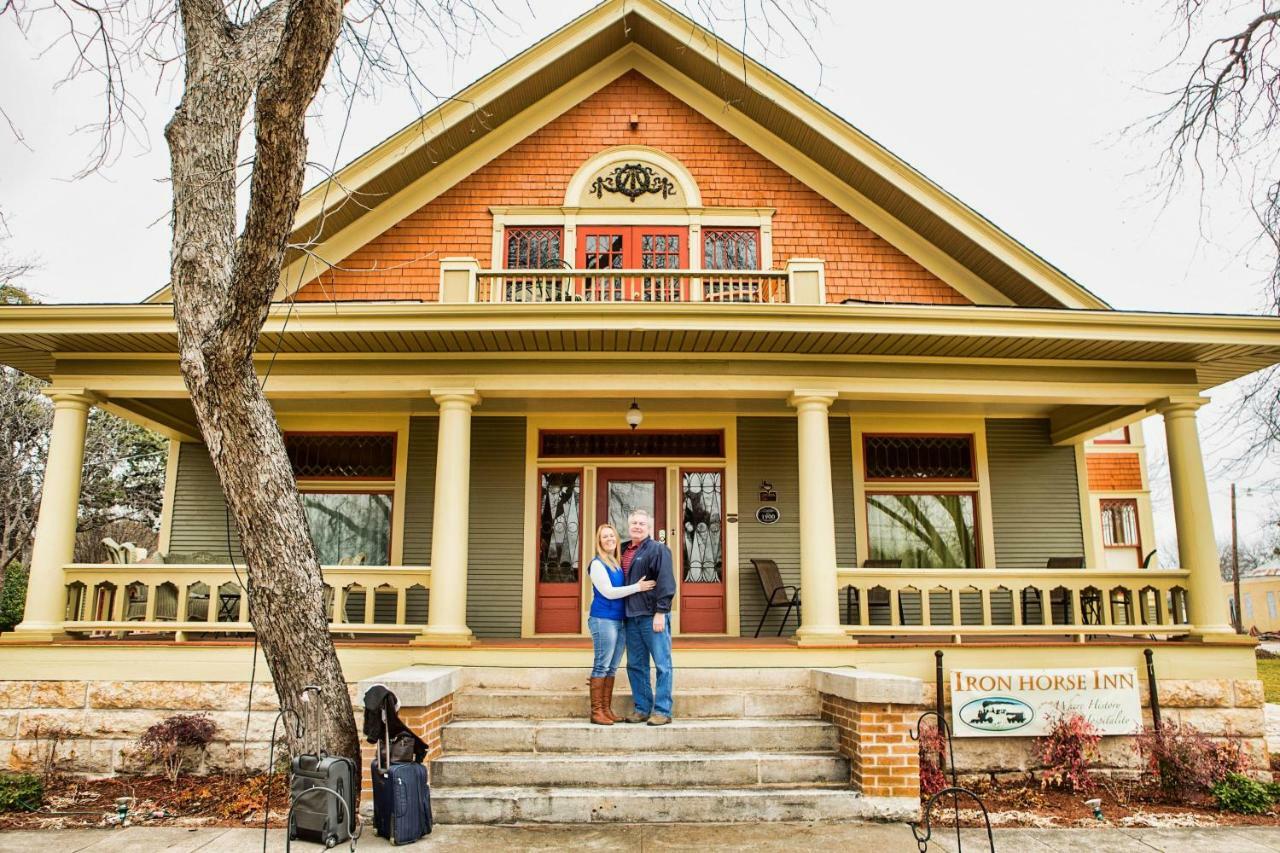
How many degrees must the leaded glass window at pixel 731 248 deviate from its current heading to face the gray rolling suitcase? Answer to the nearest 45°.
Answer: approximately 45° to its right

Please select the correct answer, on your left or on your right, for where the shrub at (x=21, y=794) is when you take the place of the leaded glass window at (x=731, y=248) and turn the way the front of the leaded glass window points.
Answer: on your right

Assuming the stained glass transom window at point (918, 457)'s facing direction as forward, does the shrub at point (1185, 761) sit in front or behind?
in front

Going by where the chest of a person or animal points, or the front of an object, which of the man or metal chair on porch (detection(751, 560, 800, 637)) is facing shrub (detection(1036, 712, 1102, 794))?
the metal chair on porch

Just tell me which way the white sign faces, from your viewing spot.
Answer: facing the viewer

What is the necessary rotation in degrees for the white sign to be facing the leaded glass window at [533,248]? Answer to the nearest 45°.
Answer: approximately 90° to its right

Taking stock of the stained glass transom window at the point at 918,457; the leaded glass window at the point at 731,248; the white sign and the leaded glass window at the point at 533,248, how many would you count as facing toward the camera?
4

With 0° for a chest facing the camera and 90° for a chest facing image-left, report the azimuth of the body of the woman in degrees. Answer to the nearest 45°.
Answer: approximately 315°

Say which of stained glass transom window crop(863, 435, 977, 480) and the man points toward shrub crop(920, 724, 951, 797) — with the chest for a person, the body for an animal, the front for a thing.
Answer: the stained glass transom window

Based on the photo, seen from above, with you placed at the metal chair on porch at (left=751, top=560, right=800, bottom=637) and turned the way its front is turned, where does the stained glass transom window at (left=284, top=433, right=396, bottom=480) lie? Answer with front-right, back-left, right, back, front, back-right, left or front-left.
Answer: back-right

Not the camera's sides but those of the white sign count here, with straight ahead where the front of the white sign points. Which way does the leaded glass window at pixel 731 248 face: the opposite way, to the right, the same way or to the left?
the same way

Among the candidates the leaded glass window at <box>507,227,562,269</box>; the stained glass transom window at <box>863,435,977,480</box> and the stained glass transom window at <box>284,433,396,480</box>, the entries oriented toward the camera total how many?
3

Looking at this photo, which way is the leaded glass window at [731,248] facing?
toward the camera

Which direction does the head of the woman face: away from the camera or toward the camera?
toward the camera

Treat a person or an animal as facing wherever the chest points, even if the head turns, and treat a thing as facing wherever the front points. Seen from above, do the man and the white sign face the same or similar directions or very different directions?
same or similar directions

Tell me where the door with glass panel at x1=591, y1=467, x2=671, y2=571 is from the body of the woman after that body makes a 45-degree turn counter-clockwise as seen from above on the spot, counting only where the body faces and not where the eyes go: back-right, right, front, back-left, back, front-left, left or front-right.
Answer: left

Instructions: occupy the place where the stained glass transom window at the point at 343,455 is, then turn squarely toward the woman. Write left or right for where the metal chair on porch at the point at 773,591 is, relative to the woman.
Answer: left

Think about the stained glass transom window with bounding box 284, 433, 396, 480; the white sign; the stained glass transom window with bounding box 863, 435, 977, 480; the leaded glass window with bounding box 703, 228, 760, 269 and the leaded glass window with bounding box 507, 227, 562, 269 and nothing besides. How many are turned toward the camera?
5

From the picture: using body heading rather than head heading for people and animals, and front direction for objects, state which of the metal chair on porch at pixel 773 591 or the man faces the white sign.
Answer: the metal chair on porch
